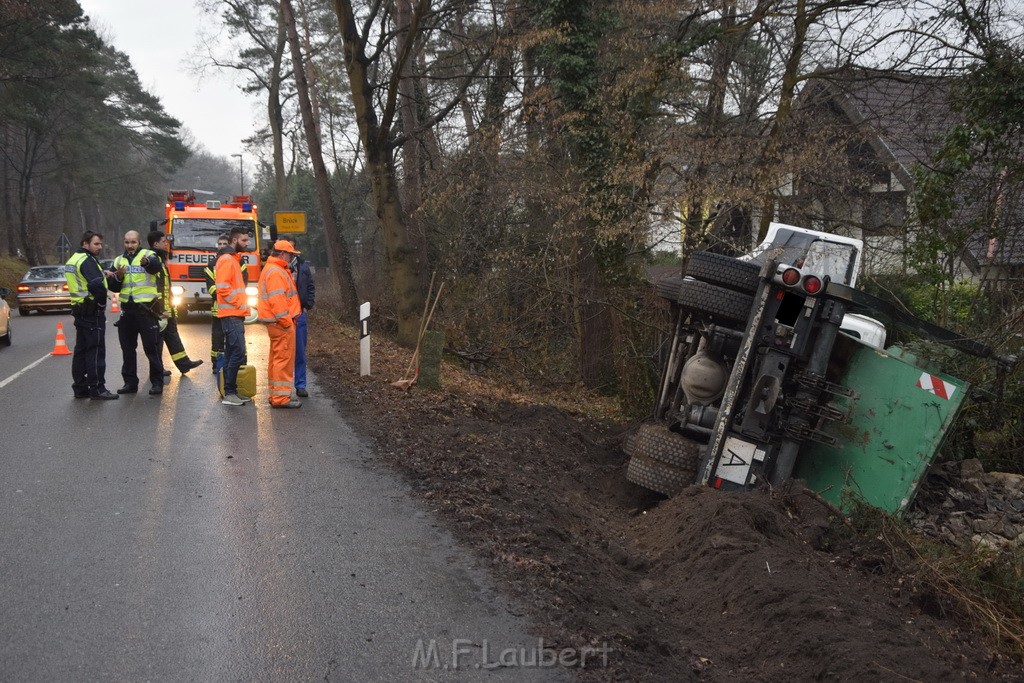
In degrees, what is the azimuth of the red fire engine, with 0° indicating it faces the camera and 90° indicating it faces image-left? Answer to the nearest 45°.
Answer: approximately 0°

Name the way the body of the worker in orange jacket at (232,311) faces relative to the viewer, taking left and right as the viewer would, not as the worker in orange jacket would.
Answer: facing to the right of the viewer

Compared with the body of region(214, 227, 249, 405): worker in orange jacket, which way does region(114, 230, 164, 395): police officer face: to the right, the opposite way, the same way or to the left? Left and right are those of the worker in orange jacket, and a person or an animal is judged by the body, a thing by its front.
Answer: to the right

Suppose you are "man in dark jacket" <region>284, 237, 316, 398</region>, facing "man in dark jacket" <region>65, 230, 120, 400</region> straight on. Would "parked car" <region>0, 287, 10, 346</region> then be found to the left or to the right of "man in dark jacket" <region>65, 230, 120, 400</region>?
right

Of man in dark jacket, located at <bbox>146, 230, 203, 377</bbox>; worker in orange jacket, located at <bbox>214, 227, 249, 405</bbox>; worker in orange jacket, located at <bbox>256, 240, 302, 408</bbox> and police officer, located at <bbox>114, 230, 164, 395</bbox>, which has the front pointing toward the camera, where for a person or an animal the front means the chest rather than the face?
the police officer

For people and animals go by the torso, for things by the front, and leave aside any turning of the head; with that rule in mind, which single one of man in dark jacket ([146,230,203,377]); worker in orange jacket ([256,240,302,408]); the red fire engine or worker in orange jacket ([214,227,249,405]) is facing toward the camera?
the red fire engine

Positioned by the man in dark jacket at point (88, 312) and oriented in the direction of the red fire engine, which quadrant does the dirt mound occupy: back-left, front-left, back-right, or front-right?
back-right

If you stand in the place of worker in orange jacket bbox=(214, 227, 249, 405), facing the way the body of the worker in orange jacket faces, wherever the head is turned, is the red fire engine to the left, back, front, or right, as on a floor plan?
left
